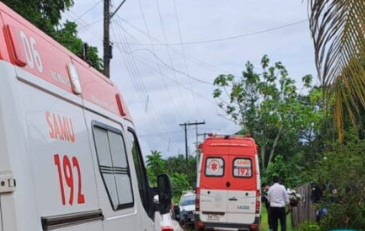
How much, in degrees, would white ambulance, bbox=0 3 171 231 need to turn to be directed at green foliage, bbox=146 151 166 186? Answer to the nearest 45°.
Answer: approximately 45° to its left

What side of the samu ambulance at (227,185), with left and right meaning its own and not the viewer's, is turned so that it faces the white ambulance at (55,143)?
back

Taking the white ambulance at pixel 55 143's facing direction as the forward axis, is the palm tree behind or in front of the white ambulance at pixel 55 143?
in front

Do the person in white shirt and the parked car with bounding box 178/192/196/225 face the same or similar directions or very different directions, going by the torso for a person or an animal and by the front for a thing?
very different directions

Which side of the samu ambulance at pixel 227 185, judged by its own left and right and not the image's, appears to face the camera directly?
back

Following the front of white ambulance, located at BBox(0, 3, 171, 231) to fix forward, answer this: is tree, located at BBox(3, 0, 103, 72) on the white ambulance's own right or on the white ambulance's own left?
on the white ambulance's own left

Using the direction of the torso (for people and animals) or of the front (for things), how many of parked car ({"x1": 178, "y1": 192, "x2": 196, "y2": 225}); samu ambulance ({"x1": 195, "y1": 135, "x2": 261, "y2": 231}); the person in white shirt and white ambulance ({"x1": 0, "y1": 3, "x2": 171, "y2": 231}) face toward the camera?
1

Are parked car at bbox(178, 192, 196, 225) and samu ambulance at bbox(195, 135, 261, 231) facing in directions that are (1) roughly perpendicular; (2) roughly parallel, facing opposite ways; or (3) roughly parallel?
roughly parallel, facing opposite ways
